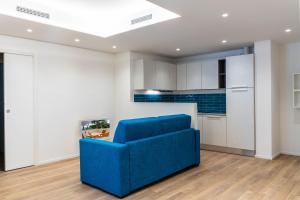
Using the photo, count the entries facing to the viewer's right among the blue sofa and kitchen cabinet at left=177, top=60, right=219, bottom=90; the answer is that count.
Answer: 0

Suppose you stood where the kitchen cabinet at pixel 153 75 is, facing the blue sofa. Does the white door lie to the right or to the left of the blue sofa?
right

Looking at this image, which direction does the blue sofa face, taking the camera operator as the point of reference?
facing away from the viewer and to the left of the viewer

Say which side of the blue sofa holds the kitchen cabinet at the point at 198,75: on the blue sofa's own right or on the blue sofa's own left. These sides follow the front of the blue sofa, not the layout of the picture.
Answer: on the blue sofa's own right

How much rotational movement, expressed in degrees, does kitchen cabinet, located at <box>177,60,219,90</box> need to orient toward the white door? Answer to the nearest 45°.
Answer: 0° — it already faces it

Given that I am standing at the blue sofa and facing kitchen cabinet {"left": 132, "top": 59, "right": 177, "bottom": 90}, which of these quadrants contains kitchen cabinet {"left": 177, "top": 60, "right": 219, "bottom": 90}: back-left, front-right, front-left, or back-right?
front-right

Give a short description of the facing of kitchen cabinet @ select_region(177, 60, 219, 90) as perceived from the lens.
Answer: facing the viewer and to the left of the viewer
